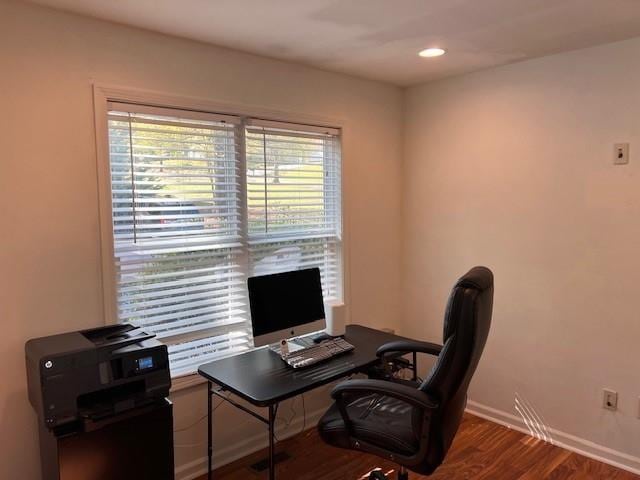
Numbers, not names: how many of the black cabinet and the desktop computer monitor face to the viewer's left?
0

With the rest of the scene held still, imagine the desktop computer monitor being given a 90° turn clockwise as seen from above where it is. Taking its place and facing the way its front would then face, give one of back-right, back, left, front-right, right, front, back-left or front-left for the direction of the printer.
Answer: front

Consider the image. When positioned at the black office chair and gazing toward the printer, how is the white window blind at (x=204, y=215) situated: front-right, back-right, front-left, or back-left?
front-right

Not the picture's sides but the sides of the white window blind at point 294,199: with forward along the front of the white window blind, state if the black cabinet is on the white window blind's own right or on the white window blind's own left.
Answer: on the white window blind's own right

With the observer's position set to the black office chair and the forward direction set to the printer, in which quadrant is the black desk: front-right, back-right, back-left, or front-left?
front-right

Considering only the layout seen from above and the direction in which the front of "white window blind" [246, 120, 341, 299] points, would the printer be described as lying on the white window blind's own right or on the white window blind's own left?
on the white window blind's own right

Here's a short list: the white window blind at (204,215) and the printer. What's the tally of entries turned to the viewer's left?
0

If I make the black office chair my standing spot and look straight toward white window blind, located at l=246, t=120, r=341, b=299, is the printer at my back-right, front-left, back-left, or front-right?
front-left

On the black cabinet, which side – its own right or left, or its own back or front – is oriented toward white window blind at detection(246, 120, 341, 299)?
left

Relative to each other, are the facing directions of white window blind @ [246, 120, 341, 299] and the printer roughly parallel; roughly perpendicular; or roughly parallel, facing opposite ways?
roughly parallel

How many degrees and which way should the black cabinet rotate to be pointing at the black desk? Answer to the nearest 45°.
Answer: approximately 45° to its left

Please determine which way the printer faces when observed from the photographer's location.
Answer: facing the viewer and to the right of the viewer

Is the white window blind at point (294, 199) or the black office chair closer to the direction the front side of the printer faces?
the black office chair

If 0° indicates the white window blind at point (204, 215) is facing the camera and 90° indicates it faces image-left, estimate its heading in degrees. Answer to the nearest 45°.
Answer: approximately 315°
